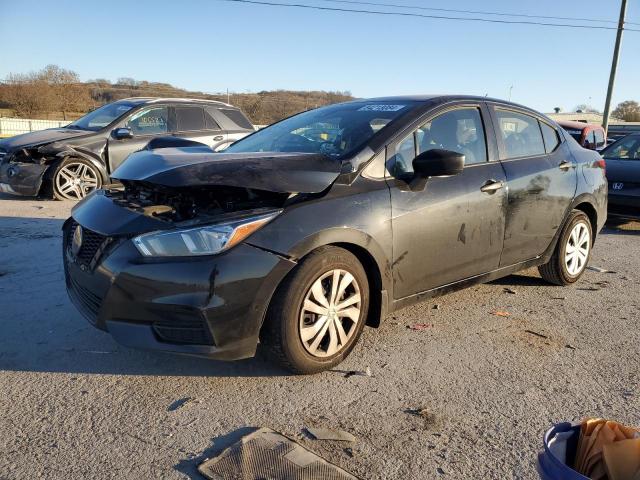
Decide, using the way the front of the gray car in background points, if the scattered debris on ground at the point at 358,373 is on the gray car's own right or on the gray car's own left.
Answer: on the gray car's own left

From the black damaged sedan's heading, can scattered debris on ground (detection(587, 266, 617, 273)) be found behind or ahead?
behind

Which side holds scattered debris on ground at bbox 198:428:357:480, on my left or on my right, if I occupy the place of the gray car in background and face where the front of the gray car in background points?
on my left

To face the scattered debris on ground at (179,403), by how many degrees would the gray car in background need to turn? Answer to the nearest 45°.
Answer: approximately 45° to its left

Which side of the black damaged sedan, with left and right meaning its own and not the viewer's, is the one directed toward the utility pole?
back

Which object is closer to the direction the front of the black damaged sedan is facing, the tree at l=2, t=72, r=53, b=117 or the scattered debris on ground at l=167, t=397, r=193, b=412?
the scattered debris on ground

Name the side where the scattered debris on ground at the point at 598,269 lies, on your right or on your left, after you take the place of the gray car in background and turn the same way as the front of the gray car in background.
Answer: on your left

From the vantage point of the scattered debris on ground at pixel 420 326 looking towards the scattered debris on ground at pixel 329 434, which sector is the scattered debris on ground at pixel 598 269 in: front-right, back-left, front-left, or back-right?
back-left

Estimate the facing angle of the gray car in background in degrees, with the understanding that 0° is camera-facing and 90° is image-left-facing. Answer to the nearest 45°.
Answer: approximately 45°

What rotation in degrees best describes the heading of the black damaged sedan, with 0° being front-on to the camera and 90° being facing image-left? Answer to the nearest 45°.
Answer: approximately 45°
